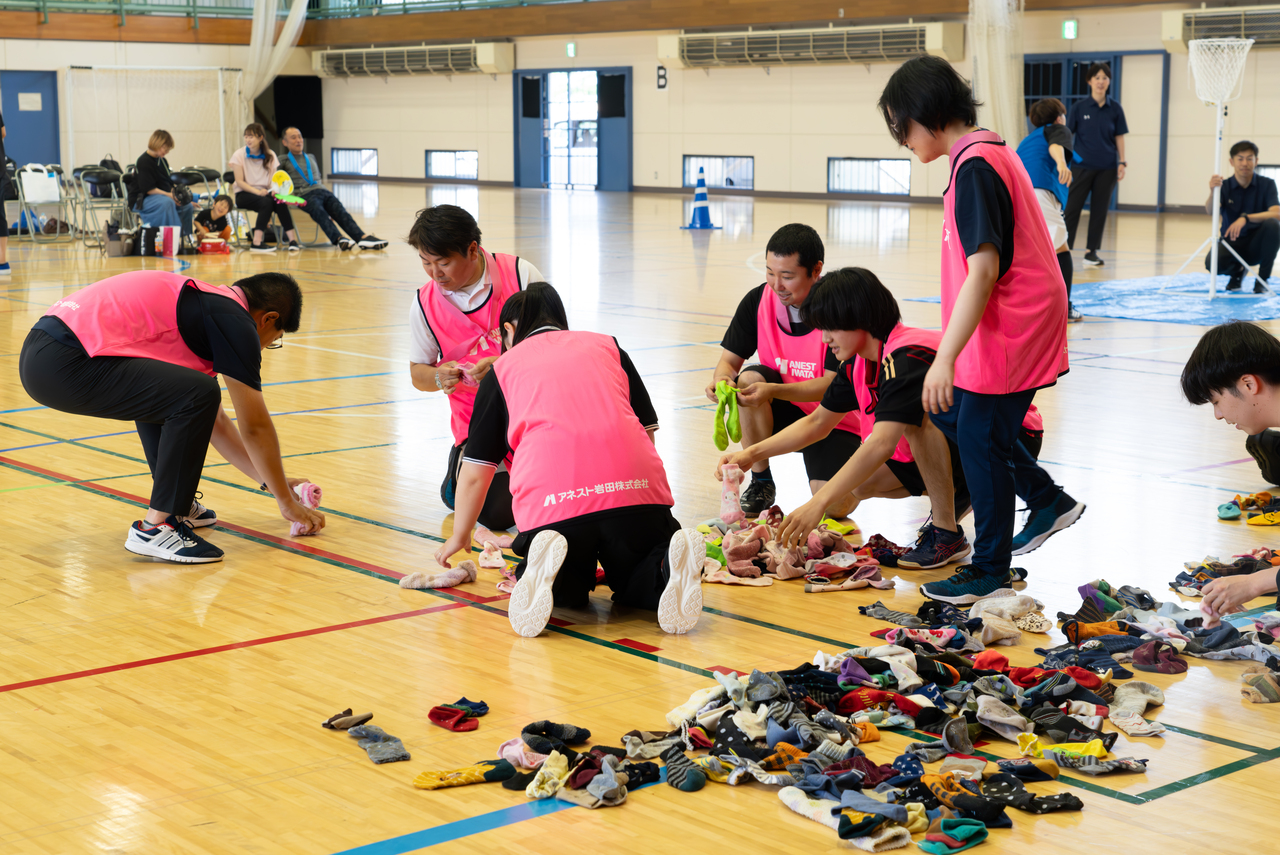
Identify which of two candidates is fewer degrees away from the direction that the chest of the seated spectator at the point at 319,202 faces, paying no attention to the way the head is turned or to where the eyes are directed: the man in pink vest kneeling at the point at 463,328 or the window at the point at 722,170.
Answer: the man in pink vest kneeling

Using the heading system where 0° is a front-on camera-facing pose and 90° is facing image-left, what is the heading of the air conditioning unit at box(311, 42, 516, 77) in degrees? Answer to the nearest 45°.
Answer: approximately 0°

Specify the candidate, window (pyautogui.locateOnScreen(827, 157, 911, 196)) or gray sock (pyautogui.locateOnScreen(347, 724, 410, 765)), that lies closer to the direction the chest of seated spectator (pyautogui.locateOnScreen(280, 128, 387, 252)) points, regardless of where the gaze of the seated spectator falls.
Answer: the gray sock

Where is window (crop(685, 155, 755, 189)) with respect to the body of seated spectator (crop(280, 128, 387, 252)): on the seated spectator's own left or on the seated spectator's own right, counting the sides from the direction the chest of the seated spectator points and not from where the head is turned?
on the seated spectator's own left

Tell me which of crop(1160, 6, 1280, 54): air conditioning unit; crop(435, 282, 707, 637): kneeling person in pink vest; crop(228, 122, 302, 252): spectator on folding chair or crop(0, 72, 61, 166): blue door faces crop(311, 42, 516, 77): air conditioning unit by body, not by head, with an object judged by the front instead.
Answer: the kneeling person in pink vest

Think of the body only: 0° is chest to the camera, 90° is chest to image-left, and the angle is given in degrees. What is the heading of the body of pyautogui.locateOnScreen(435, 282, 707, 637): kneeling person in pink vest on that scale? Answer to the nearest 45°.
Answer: approximately 180°

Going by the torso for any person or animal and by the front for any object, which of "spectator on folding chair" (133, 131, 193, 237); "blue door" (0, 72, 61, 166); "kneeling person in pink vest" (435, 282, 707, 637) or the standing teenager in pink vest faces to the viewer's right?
the spectator on folding chair

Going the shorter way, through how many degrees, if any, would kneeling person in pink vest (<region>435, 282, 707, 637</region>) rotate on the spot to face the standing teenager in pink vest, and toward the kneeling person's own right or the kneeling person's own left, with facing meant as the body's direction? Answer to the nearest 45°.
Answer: approximately 90° to the kneeling person's own right

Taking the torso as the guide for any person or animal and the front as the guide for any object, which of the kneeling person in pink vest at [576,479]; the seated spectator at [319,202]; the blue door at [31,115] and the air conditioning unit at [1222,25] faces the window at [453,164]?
the kneeling person in pink vest

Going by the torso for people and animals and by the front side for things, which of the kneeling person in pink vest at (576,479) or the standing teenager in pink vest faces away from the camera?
the kneeling person in pink vest

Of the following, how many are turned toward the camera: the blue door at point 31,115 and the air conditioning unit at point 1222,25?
2

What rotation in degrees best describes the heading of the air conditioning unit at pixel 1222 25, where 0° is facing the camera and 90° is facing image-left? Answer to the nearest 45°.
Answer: approximately 0°

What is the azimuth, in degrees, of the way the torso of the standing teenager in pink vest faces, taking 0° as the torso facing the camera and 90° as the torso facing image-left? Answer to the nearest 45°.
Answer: approximately 90°
